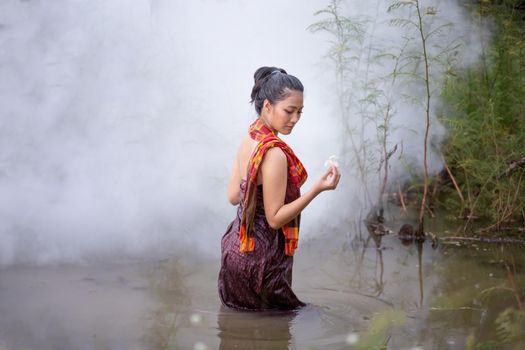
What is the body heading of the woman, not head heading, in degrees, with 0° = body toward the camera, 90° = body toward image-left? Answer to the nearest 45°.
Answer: approximately 225°

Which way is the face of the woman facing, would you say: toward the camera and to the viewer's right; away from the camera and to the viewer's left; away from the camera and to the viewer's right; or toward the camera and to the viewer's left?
toward the camera and to the viewer's right
